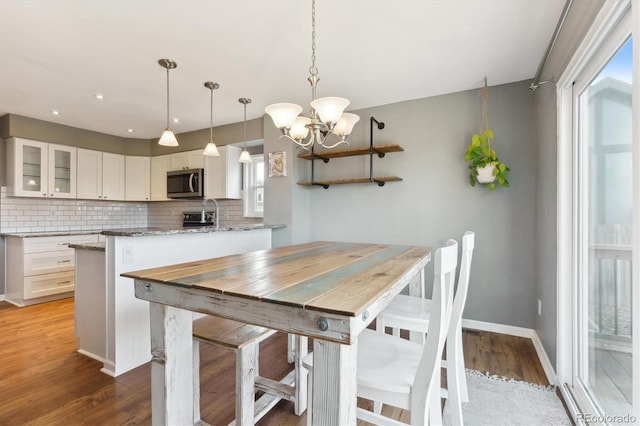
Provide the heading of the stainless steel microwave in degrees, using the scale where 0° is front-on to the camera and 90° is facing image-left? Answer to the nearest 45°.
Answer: approximately 45°

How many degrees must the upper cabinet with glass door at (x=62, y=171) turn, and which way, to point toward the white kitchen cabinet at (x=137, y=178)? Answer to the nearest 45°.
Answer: approximately 45° to its left

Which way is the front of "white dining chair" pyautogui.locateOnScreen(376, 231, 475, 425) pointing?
to the viewer's left

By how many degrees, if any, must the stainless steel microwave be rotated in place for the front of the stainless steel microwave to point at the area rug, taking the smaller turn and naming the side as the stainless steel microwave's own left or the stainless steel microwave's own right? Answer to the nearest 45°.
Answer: approximately 90° to the stainless steel microwave's own left

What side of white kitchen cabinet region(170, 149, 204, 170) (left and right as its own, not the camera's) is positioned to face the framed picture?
left

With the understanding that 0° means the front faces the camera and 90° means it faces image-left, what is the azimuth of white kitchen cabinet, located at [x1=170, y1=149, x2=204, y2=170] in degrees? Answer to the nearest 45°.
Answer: approximately 45°

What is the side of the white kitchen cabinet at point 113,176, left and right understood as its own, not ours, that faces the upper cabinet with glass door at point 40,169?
right

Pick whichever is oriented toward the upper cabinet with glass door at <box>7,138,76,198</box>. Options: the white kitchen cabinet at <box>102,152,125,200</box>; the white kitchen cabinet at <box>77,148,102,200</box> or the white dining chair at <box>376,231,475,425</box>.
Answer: the white dining chair

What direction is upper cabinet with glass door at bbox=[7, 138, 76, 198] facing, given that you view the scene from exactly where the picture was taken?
facing the viewer and to the right of the viewer

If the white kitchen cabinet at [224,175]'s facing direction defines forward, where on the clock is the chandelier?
The chandelier is roughly at 10 o'clock from the white kitchen cabinet.

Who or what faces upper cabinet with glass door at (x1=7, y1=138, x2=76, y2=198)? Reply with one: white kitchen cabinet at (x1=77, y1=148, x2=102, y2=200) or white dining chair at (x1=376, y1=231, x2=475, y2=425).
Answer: the white dining chair

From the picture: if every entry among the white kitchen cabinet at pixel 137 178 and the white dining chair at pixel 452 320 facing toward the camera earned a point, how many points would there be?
1

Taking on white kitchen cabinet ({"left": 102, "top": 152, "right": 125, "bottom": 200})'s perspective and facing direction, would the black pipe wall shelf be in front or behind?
in front
